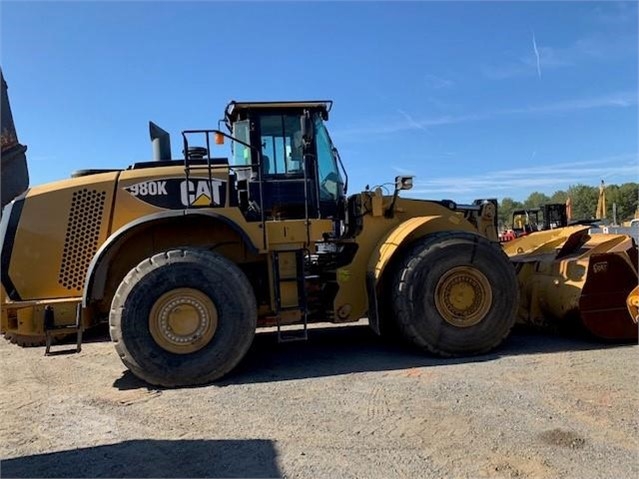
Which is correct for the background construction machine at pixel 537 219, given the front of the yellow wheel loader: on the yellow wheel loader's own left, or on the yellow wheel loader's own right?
on the yellow wheel loader's own left

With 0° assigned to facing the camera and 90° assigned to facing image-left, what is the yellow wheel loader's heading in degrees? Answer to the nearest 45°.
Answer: approximately 270°
